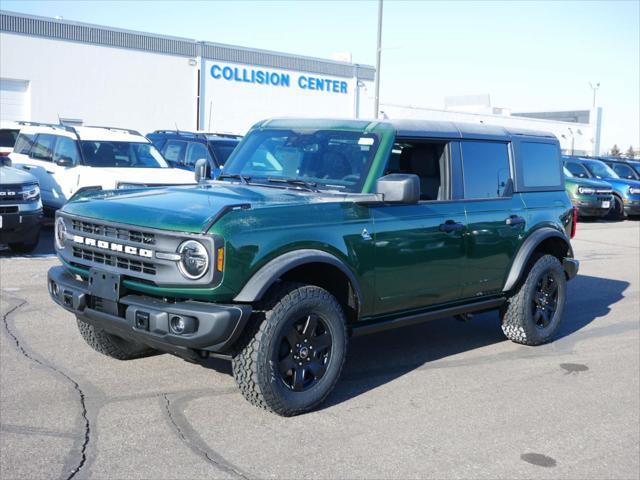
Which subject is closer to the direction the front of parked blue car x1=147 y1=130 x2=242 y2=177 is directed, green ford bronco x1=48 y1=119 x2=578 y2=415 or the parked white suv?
the green ford bronco

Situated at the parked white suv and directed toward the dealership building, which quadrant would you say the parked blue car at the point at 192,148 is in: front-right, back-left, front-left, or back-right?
front-right

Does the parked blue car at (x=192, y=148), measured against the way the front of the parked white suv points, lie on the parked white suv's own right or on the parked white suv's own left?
on the parked white suv's own left

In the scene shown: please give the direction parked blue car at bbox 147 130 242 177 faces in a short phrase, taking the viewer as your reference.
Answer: facing the viewer and to the right of the viewer

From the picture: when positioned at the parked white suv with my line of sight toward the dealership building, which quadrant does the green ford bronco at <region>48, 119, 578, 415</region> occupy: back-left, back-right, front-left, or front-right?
back-right

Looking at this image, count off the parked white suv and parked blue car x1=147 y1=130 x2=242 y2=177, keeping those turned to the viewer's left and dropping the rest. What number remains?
0

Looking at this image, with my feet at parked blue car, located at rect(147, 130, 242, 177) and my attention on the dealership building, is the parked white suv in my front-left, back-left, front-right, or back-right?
back-left

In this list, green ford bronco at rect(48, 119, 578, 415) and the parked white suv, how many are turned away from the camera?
0

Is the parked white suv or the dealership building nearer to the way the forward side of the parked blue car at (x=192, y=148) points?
the parked white suv

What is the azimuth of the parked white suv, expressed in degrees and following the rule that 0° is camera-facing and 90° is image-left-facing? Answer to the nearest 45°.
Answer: approximately 315°

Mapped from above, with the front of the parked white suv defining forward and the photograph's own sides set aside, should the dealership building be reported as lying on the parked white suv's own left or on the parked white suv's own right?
on the parked white suv's own left

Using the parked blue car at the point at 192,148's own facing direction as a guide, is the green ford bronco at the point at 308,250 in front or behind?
in front

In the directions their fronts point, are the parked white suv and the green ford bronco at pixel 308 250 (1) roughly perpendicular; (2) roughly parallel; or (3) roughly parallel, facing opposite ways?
roughly perpendicular

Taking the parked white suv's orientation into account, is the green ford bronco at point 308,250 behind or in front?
in front

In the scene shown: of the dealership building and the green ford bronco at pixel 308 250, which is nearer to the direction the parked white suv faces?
the green ford bronco

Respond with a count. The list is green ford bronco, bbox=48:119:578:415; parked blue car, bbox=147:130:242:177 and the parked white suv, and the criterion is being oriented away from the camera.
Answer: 0

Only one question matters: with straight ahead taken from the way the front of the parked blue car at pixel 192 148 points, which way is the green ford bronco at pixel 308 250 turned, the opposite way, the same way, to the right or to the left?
to the right

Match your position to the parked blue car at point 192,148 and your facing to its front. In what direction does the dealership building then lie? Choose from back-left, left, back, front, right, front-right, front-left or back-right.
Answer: back-left
